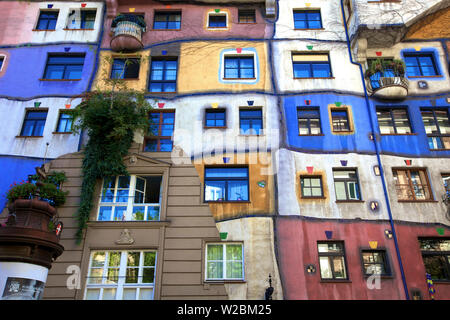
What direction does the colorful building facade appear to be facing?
toward the camera
